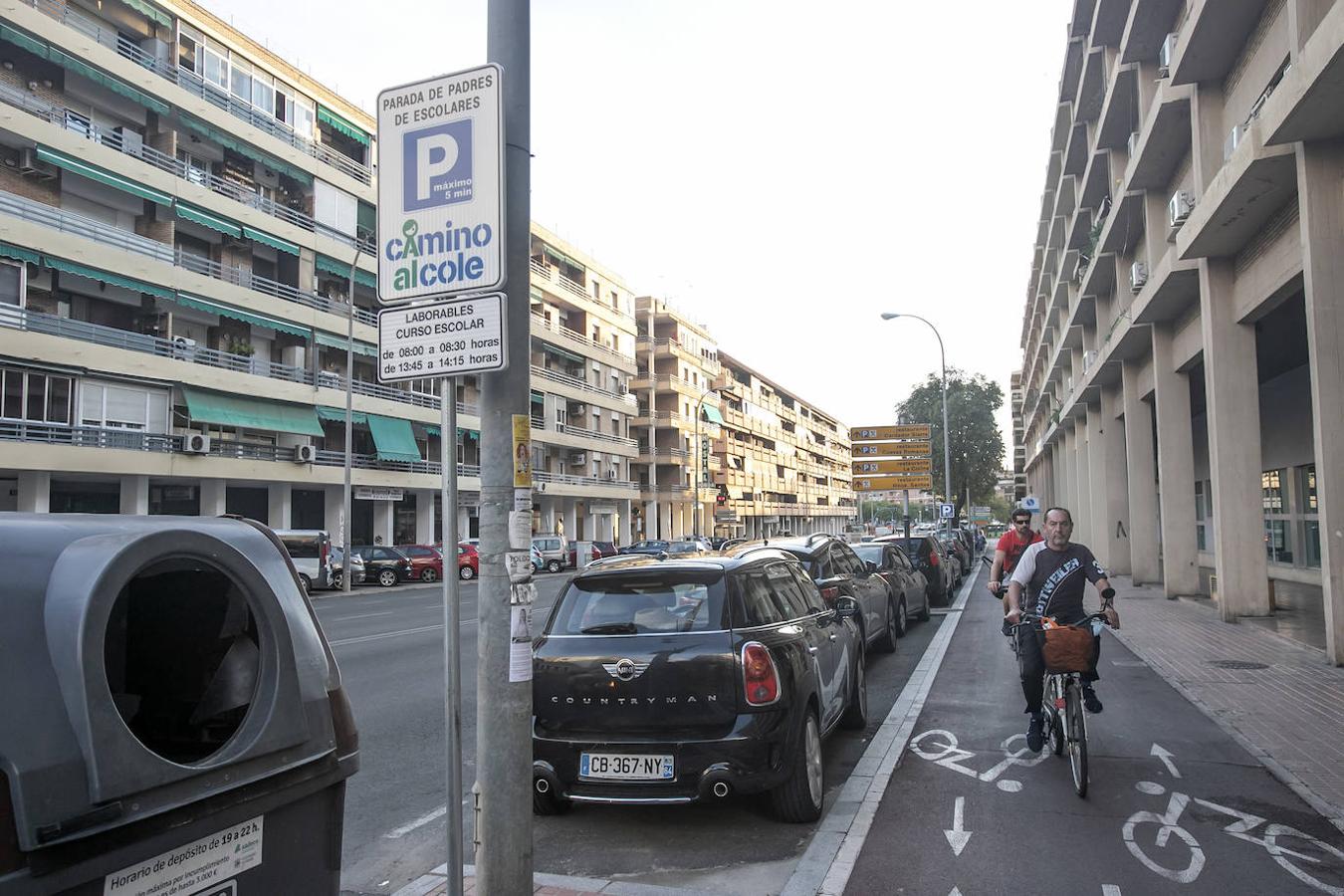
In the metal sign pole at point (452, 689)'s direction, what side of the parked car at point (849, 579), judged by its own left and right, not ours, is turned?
back

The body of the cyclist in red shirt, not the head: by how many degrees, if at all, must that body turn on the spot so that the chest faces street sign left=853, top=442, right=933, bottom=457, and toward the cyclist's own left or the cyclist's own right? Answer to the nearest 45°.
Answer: approximately 180°

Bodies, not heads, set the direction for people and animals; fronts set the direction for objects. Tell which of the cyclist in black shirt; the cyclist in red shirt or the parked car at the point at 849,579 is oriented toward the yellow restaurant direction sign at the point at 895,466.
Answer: the parked car

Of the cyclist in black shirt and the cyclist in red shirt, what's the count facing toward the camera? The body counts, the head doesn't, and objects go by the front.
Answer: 2

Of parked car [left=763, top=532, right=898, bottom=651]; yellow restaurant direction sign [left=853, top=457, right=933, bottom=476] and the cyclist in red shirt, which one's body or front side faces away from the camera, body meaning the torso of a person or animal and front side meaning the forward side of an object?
the parked car

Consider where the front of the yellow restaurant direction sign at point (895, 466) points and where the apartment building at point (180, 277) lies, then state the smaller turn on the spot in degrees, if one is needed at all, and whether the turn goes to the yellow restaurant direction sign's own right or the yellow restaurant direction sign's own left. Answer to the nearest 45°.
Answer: approximately 90° to the yellow restaurant direction sign's own right

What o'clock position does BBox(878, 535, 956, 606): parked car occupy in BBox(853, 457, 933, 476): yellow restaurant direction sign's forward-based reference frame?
The parked car is roughly at 12 o'clock from the yellow restaurant direction sign.

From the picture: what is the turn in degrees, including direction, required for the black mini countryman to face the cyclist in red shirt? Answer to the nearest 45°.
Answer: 0° — it already faces them

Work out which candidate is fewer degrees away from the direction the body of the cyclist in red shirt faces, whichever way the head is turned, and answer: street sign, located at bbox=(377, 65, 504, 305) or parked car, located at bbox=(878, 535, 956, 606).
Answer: the street sign
